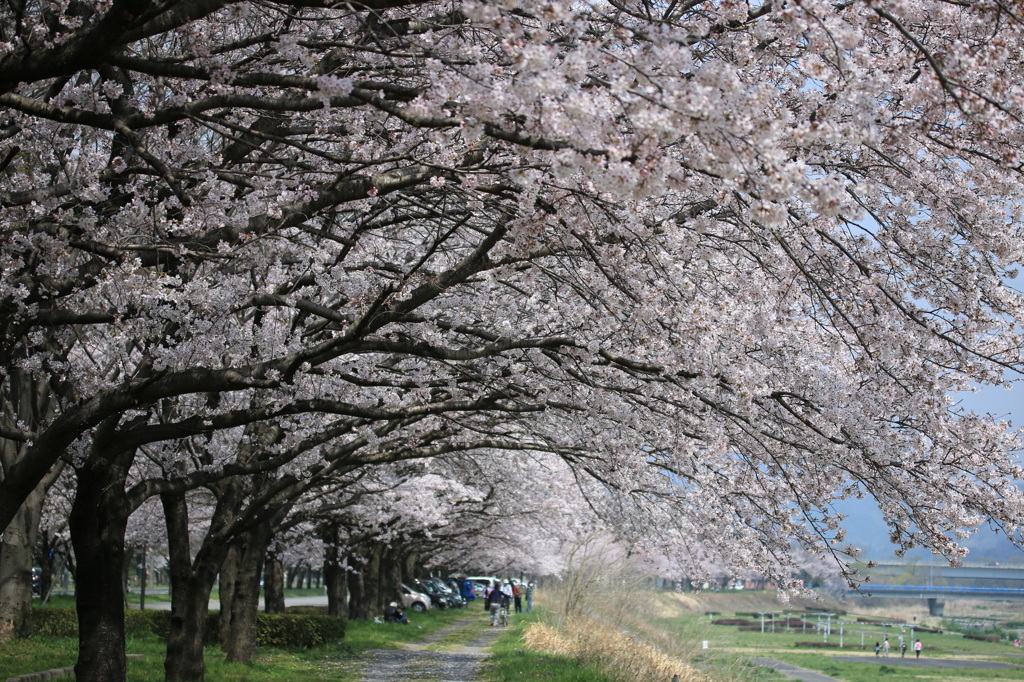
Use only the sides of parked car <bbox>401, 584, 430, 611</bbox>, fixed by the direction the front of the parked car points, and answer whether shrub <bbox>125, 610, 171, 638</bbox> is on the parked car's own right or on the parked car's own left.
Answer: on the parked car's own right

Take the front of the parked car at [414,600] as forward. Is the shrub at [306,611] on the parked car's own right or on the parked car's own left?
on the parked car's own right

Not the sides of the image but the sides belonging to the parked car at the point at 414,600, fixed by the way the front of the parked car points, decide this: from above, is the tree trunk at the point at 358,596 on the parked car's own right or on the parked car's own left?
on the parked car's own right

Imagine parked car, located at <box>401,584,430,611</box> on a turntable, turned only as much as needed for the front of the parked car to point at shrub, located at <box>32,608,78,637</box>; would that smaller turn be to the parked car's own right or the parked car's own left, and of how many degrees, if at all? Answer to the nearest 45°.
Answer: approximately 45° to the parked car's own right

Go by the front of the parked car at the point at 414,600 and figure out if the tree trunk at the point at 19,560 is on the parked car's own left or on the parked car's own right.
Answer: on the parked car's own right

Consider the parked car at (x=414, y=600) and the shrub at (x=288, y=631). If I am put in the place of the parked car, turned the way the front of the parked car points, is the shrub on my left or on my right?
on my right

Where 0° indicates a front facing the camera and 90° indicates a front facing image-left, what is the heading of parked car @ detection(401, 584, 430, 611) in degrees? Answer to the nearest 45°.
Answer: approximately 315°
